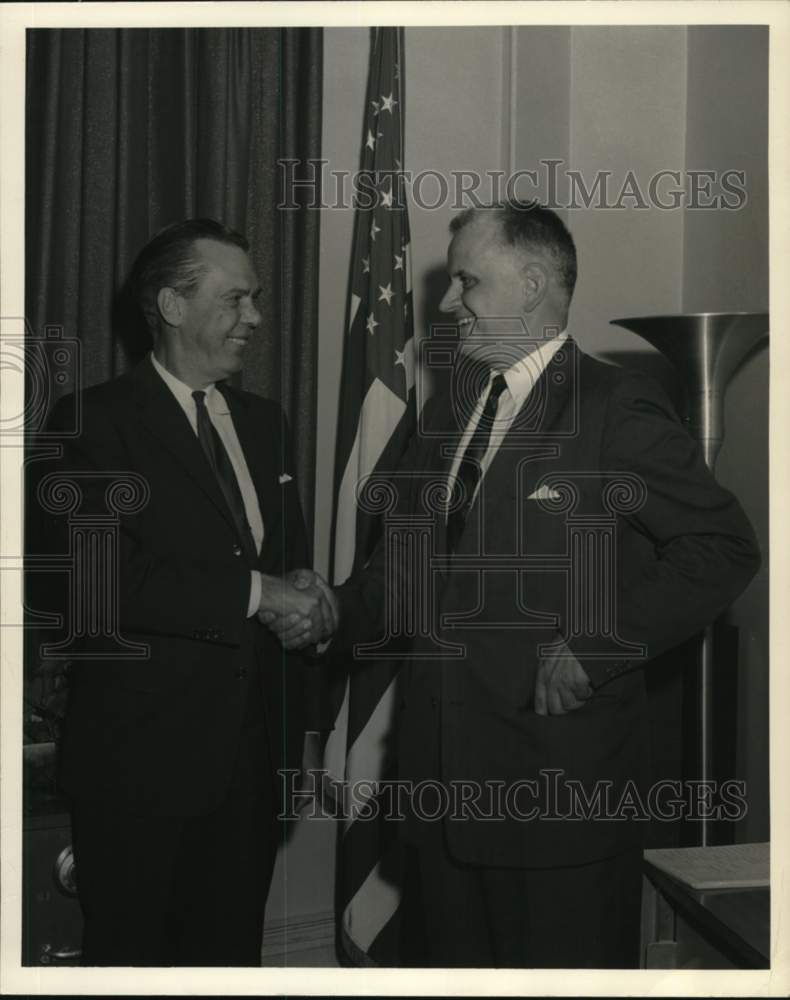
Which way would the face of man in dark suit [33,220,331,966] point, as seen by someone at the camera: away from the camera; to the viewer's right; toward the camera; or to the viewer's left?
to the viewer's right

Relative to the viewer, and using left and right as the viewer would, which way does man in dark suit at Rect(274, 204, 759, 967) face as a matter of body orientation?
facing the viewer and to the left of the viewer

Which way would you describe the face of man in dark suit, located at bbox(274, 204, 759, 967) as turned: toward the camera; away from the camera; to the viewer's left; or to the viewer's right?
to the viewer's left

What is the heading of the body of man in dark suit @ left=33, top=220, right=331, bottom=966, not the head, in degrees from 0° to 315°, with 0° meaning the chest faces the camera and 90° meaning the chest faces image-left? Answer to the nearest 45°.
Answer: approximately 315°

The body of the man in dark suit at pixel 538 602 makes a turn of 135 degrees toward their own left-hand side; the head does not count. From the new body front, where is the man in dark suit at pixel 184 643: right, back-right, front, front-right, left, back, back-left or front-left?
back
